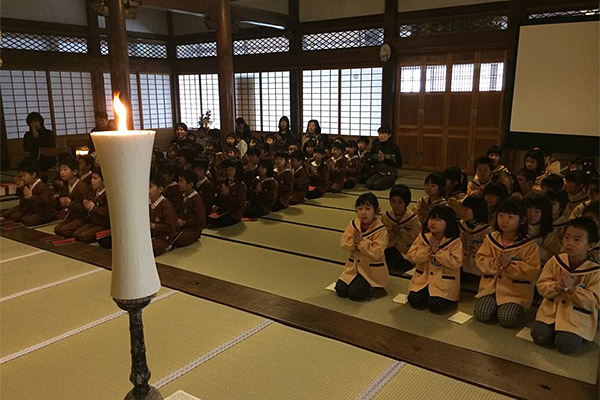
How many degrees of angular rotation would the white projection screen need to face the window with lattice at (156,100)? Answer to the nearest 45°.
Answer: approximately 45° to its right

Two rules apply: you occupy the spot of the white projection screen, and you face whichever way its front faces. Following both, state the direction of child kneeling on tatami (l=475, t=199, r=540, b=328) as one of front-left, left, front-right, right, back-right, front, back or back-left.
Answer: front-left

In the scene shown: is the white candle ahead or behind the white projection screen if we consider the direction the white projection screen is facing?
ahead

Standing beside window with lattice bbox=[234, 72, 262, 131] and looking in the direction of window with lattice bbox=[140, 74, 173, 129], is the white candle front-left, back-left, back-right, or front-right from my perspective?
back-left

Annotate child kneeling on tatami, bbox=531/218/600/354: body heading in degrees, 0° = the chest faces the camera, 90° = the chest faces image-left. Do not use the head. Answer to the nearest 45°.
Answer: approximately 45°

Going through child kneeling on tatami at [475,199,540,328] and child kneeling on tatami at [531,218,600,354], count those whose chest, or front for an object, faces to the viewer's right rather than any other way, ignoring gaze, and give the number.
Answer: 0

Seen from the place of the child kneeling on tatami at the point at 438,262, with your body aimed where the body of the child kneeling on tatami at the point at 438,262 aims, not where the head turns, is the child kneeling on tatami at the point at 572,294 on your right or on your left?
on your left
